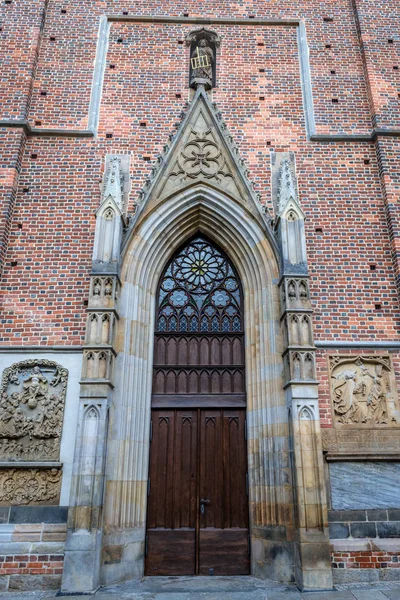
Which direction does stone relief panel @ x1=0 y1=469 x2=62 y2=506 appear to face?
toward the camera

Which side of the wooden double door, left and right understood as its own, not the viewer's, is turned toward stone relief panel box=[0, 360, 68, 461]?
right

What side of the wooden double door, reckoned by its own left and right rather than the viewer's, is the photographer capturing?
front

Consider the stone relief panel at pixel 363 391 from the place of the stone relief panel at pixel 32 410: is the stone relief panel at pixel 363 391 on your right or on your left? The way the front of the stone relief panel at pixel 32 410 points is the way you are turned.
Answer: on your left

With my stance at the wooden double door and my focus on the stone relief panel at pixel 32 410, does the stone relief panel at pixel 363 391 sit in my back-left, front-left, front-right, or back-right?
back-left

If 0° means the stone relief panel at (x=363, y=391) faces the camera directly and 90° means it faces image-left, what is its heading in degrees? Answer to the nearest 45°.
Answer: approximately 0°

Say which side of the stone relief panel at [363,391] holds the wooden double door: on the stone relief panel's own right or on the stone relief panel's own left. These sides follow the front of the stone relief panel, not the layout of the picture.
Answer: on the stone relief panel's own right

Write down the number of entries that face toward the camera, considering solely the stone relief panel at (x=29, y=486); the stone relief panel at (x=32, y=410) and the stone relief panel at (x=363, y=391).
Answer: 3

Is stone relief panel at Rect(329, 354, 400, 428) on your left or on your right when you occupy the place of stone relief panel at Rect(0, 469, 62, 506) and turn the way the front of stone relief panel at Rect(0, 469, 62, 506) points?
on your left
